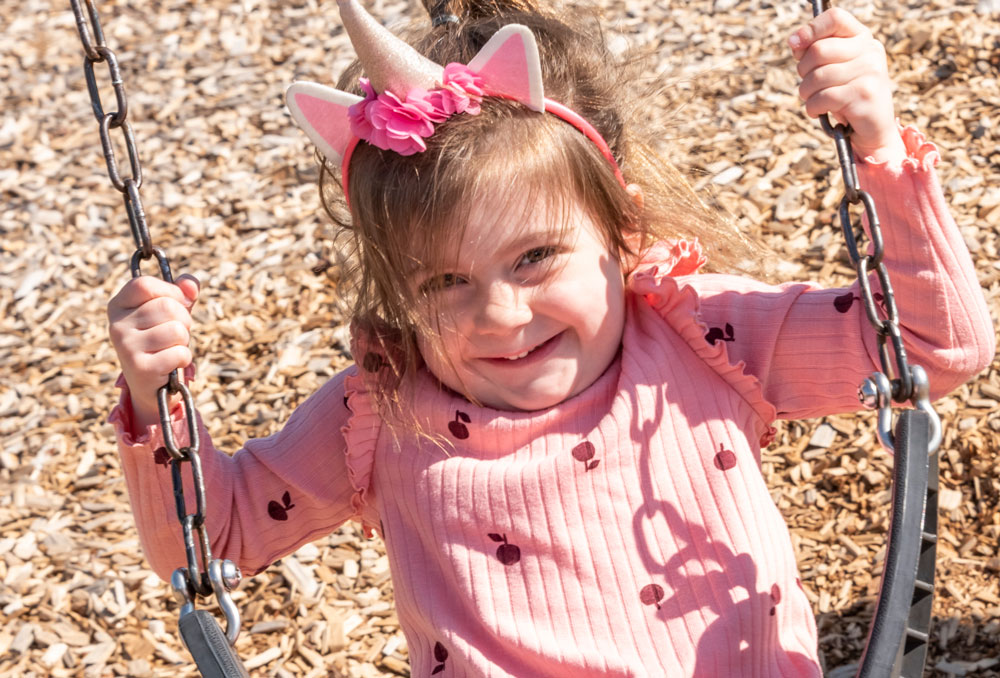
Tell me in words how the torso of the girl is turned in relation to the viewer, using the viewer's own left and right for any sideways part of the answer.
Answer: facing the viewer

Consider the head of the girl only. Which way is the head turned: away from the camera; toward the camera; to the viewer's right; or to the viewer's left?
toward the camera
